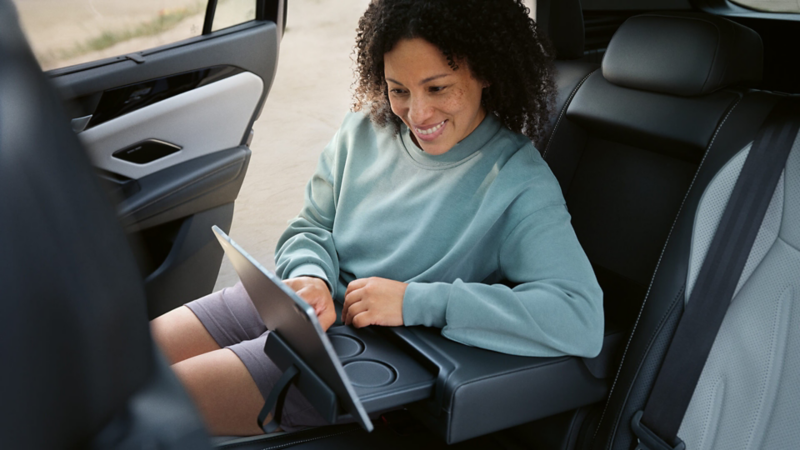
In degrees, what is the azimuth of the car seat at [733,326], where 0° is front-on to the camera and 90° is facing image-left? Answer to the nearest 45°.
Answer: approximately 45°

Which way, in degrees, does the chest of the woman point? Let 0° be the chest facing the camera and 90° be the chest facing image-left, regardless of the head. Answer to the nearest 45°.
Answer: approximately 45°

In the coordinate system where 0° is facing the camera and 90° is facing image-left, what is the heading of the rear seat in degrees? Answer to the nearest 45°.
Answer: approximately 45°
